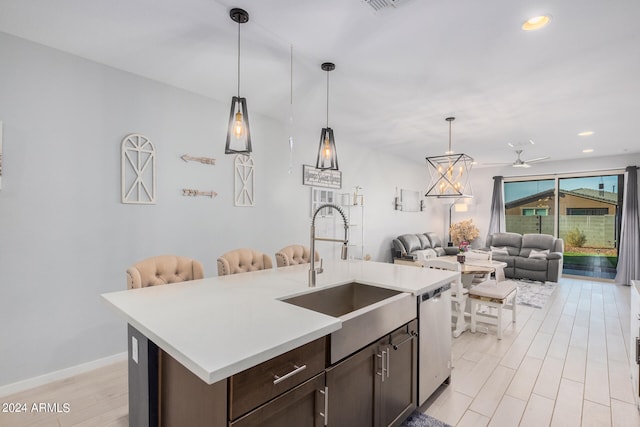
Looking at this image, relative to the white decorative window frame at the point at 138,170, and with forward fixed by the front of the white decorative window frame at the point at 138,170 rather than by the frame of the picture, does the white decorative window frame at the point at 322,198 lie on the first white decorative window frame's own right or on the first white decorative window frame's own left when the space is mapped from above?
on the first white decorative window frame's own left

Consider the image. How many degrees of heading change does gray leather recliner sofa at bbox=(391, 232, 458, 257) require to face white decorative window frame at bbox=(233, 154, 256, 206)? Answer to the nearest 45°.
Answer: approximately 90° to its right

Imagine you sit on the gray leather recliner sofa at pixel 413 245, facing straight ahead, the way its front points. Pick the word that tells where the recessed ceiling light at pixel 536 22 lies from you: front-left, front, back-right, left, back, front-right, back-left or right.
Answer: front-right

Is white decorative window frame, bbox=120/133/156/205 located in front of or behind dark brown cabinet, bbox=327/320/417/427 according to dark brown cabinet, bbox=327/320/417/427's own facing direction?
behind

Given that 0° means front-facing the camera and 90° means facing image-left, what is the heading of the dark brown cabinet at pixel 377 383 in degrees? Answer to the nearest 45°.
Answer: approximately 315°

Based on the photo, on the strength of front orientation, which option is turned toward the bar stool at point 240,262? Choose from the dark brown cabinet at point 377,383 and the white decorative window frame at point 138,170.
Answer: the white decorative window frame

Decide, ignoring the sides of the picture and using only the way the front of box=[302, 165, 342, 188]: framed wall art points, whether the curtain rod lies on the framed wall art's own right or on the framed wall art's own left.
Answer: on the framed wall art's own left

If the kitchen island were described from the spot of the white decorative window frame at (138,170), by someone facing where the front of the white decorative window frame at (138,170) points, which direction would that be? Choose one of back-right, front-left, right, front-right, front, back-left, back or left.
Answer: front-right

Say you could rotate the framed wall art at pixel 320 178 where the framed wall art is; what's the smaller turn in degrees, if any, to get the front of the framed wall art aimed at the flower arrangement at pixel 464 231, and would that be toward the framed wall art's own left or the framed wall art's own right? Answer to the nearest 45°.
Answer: approximately 90° to the framed wall art's own left

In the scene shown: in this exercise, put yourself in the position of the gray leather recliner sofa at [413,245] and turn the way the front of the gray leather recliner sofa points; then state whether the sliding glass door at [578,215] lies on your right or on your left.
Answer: on your left

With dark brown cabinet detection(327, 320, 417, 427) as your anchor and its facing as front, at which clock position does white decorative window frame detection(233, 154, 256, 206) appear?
The white decorative window frame is roughly at 6 o'clock from the dark brown cabinet.

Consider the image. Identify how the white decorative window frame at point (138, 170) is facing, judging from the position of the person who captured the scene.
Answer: facing the viewer and to the right of the viewer

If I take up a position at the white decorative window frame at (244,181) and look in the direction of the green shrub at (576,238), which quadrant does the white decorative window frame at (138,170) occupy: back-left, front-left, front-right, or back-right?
back-right

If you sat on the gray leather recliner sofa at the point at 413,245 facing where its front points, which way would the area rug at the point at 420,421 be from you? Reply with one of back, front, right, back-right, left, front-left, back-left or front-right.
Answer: front-right
